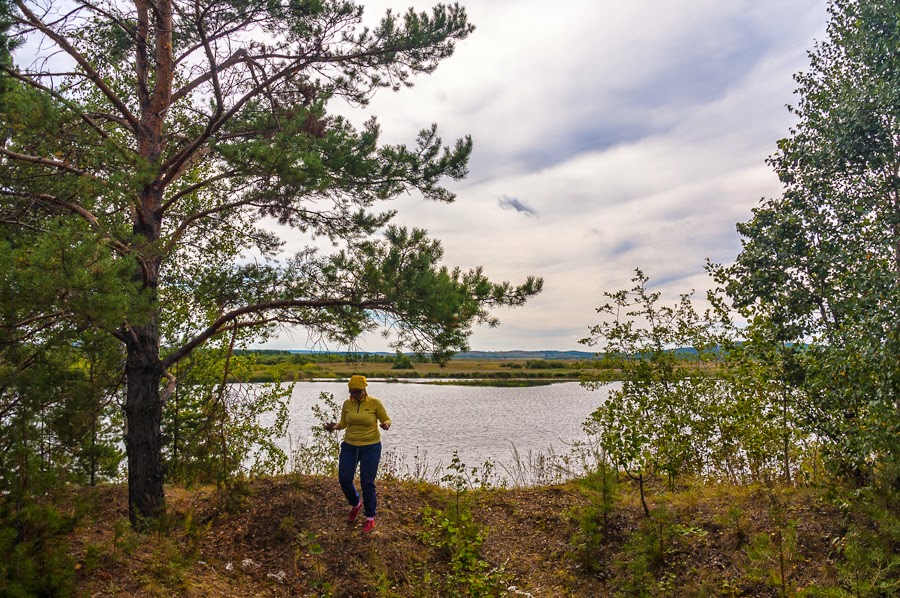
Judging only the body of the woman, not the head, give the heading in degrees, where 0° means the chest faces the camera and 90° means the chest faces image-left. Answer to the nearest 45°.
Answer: approximately 0°
